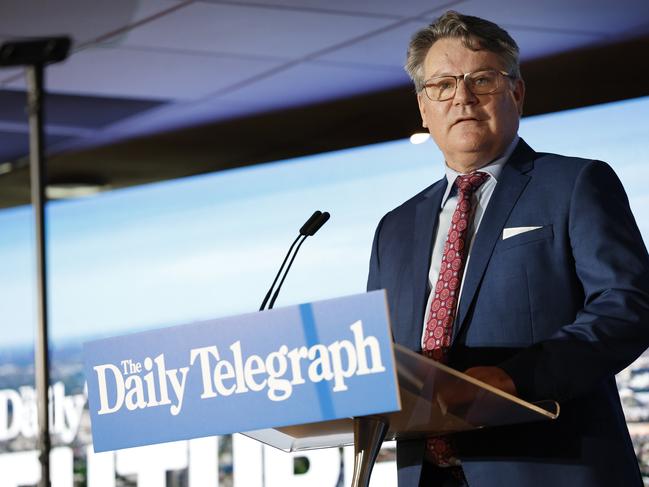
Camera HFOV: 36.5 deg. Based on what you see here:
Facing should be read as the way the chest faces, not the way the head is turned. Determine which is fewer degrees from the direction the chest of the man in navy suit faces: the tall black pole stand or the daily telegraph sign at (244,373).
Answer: the daily telegraph sign

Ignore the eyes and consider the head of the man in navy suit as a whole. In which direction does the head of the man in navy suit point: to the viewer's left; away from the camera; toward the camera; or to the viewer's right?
toward the camera

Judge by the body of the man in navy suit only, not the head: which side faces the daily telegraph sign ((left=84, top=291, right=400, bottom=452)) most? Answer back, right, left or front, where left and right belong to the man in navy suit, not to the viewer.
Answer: front

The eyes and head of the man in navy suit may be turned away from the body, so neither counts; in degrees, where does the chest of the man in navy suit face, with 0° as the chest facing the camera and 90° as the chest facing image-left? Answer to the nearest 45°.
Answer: approximately 45°

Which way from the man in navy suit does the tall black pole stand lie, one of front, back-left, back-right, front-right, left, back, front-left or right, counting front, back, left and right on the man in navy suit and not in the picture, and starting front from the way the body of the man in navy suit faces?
front-right

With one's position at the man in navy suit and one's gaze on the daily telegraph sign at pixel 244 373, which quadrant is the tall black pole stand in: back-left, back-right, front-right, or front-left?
front-right
